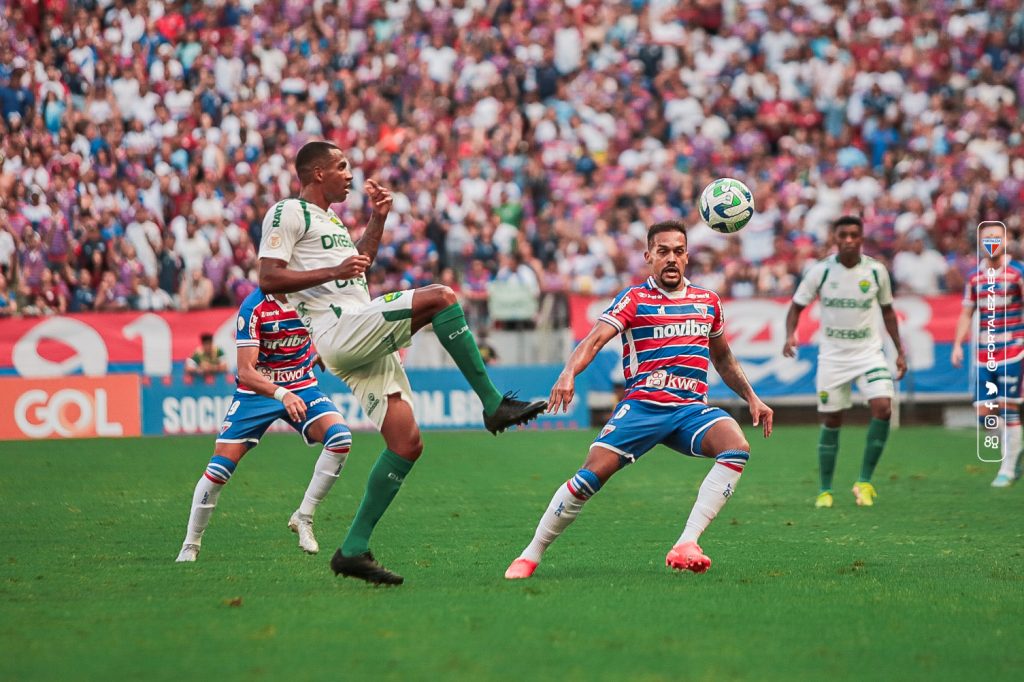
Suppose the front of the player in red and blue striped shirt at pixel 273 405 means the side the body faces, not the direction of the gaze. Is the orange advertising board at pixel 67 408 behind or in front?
behind

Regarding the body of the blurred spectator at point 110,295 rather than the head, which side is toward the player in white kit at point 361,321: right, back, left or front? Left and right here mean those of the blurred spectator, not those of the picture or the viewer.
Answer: front

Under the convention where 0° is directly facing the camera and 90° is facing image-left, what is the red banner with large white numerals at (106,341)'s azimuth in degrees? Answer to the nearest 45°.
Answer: approximately 0°

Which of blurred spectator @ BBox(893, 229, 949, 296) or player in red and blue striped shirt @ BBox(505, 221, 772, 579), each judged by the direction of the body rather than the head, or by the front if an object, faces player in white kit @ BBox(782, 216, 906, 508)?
the blurred spectator

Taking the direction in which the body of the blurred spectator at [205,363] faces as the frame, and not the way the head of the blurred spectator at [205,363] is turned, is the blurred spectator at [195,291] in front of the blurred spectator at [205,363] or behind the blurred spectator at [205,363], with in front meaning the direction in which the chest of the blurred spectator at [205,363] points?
behind
